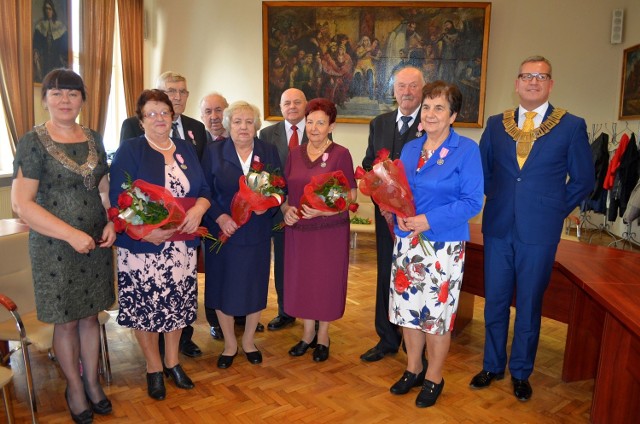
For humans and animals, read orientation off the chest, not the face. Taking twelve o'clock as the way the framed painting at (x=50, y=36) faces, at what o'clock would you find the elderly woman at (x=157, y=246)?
The elderly woman is roughly at 12 o'clock from the framed painting.

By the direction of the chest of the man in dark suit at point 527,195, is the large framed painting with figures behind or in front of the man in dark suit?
behind

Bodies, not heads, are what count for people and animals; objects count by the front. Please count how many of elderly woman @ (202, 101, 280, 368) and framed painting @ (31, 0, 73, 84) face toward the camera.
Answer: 2

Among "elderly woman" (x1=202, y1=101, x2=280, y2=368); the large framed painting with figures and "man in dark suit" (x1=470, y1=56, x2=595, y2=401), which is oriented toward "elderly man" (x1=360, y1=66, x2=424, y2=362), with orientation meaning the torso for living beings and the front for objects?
the large framed painting with figures

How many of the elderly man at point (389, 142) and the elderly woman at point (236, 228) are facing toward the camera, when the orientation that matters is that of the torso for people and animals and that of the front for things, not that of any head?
2
